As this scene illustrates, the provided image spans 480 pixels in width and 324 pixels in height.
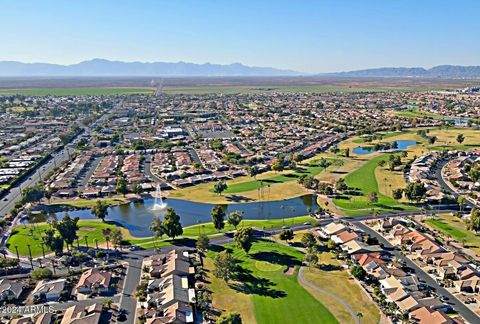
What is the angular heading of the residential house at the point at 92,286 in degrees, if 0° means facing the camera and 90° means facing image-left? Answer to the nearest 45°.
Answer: approximately 0°

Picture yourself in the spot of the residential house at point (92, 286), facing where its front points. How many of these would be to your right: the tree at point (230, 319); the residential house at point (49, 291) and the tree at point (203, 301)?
1

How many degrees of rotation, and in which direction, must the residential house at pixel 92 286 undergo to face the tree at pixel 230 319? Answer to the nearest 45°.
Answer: approximately 45° to its left

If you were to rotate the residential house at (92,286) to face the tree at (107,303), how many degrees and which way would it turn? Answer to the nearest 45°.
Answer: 0° — it already faces it

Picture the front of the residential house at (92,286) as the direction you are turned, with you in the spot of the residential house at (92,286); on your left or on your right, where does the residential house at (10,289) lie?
on your right

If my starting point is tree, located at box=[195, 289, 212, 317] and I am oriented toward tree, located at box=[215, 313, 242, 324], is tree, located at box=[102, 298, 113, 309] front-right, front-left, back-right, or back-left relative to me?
back-right

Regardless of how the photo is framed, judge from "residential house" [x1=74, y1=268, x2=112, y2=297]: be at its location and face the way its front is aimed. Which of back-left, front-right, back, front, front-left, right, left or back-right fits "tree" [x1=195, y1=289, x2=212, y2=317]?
front-left

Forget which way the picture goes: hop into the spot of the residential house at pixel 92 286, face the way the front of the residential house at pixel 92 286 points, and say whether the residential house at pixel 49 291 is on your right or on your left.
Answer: on your right
